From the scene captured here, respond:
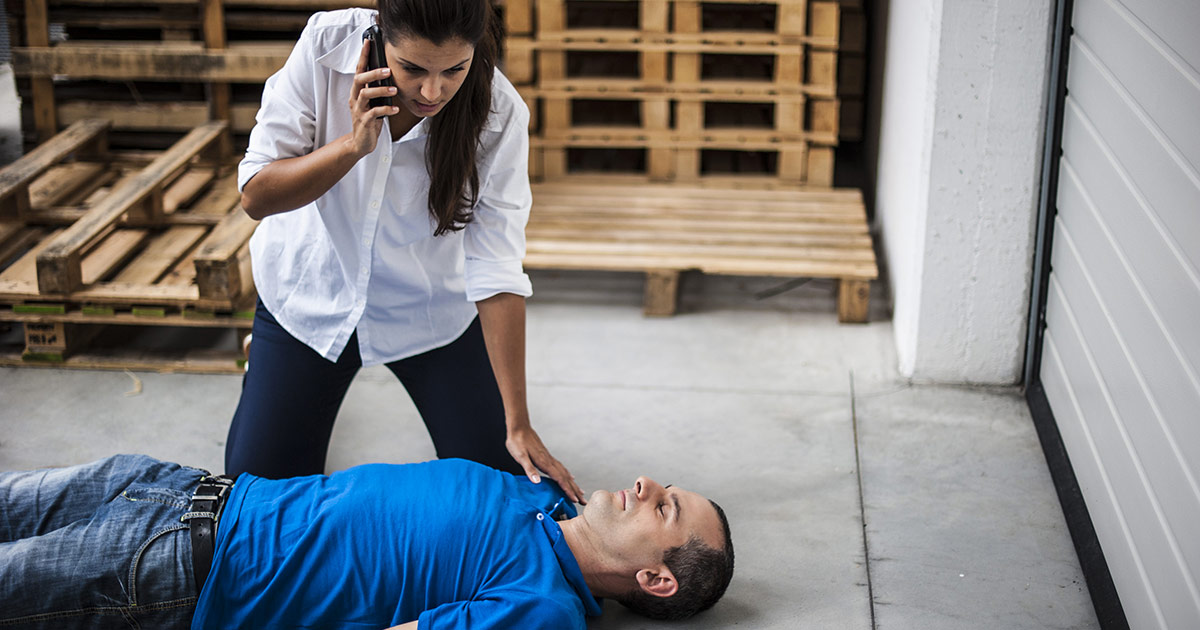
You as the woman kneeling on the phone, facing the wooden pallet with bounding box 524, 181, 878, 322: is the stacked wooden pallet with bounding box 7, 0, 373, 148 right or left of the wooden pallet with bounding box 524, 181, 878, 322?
left

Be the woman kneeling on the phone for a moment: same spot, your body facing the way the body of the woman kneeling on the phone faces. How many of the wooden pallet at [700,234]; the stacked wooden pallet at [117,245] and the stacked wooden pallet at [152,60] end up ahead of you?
0

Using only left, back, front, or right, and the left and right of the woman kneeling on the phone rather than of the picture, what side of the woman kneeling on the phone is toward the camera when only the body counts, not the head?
front

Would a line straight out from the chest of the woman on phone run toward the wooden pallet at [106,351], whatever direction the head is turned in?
no

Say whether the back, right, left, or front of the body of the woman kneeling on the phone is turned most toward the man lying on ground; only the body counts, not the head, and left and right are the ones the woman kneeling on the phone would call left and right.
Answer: front

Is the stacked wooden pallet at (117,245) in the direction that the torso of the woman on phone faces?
no

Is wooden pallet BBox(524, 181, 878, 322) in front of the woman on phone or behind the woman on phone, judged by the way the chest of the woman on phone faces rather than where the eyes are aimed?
behind

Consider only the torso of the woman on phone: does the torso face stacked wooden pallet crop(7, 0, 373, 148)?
no
